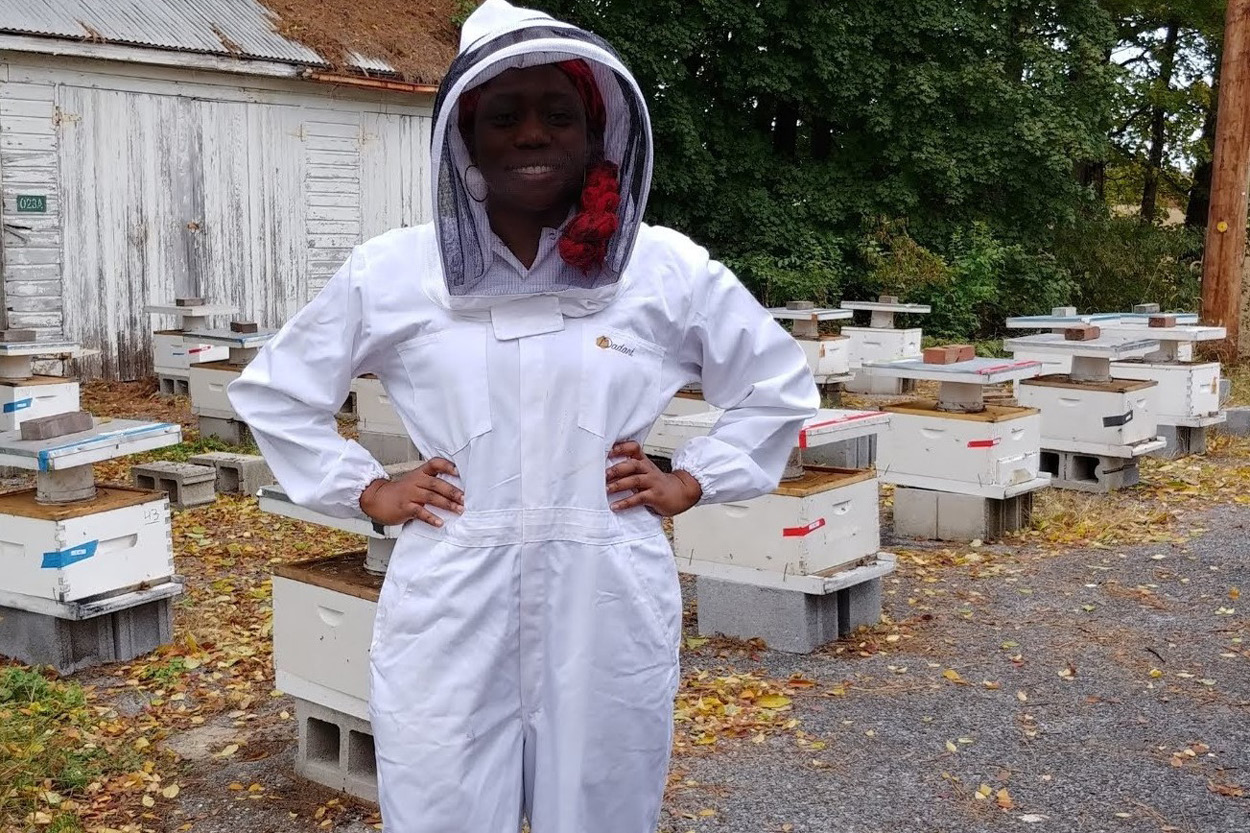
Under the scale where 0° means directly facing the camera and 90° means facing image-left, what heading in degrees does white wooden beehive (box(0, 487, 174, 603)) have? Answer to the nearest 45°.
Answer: approximately 315°

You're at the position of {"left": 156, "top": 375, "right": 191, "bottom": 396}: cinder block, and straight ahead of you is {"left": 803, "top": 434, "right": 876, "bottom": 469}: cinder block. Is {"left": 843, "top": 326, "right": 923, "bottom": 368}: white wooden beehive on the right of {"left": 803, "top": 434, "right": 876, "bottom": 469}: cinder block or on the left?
left

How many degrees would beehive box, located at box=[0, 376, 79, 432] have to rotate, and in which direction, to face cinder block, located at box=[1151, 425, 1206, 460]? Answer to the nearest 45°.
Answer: approximately 45° to its left

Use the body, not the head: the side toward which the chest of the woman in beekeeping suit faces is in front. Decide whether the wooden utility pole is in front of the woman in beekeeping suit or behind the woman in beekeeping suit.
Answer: behind

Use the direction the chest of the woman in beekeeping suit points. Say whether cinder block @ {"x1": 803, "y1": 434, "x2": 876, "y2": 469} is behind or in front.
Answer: behind

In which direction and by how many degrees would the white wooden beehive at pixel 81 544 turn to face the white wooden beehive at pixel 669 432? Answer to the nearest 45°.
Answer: approximately 45° to its left

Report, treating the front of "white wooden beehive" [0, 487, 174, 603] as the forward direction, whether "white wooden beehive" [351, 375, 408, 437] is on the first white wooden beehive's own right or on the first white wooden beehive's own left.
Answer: on the first white wooden beehive's own left

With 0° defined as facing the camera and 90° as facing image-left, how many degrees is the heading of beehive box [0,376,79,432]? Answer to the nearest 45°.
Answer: approximately 315°

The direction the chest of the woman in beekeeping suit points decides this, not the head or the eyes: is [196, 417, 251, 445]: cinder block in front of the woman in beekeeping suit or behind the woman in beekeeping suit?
behind
